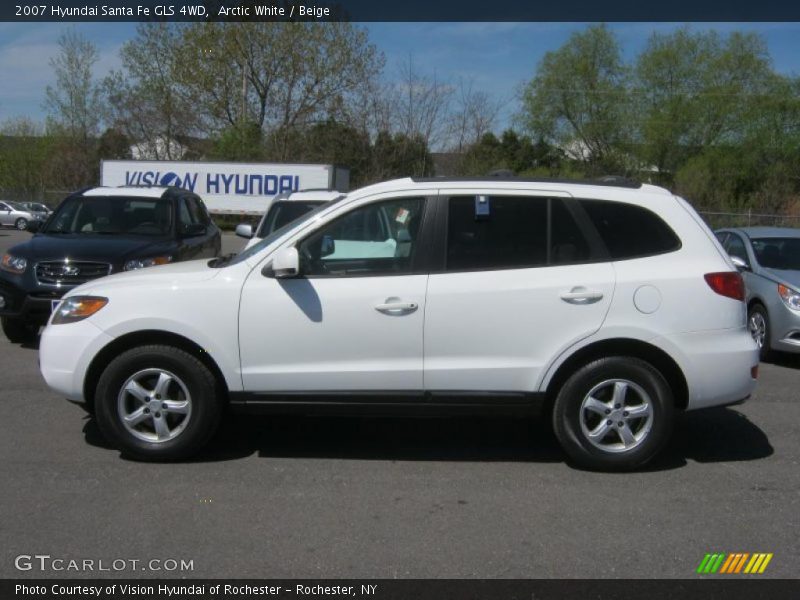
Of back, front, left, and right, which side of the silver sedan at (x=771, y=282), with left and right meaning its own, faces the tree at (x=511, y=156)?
back

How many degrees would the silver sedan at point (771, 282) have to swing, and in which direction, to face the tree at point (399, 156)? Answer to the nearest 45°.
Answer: approximately 180°

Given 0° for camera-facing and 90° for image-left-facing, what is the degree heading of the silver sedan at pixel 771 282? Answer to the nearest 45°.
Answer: approximately 315°

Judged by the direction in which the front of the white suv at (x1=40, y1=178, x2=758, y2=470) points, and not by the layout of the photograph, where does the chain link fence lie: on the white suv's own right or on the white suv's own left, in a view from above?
on the white suv's own right

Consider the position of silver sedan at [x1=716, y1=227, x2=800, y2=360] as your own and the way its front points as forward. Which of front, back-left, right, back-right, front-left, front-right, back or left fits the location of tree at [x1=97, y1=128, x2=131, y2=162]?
back

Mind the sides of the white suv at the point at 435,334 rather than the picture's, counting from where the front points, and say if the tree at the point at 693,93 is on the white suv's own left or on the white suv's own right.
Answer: on the white suv's own right

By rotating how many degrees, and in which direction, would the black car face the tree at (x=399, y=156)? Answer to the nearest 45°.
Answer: approximately 180°

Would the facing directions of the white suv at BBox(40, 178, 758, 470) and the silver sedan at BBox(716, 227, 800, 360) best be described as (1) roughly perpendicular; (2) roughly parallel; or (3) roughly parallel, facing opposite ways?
roughly perpendicular

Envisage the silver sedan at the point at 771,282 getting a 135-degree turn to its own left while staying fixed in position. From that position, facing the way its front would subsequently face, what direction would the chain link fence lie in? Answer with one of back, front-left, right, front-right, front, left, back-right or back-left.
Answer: front

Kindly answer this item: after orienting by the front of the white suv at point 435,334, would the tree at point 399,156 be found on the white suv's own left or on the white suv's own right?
on the white suv's own right

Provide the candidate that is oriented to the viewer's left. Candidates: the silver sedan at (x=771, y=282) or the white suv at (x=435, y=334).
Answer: the white suv

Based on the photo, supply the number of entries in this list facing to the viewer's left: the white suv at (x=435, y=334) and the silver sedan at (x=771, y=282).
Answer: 1

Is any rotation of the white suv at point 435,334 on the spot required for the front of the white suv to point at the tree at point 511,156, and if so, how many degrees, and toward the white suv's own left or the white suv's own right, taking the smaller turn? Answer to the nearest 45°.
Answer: approximately 90° to the white suv's own right

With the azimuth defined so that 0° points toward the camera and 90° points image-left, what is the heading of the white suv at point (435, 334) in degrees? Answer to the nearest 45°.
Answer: approximately 90°
